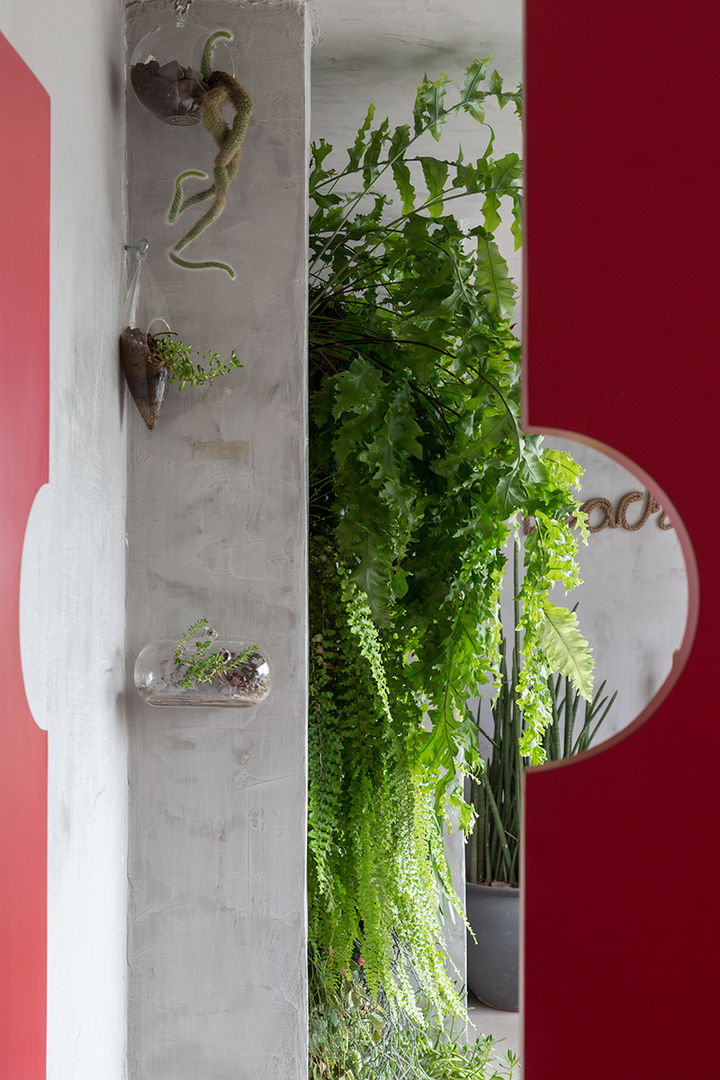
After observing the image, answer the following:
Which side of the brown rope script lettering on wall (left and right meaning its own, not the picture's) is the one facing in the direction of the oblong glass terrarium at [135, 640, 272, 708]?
front

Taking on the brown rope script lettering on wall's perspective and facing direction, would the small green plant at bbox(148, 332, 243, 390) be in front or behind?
in front

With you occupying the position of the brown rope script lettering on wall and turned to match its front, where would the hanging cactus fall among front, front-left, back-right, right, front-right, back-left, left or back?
front

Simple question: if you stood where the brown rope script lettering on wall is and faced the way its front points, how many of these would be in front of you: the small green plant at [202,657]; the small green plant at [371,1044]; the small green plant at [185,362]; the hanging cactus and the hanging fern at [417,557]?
5

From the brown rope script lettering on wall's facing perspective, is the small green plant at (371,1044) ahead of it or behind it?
ahead

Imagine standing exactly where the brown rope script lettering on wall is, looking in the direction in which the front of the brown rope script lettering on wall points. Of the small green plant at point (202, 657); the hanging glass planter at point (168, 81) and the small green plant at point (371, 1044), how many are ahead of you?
3

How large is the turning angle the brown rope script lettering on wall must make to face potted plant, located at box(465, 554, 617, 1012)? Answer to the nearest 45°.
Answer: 0° — it already faces it

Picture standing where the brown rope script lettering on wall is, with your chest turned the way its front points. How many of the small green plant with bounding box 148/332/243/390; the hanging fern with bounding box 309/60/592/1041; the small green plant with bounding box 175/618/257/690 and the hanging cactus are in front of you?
4

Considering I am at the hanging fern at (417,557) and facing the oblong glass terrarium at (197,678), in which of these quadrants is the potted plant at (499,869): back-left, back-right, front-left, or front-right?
back-right

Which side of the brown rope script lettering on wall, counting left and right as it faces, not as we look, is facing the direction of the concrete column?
front

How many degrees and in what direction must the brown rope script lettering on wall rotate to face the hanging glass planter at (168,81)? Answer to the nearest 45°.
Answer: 0° — it already faces it
